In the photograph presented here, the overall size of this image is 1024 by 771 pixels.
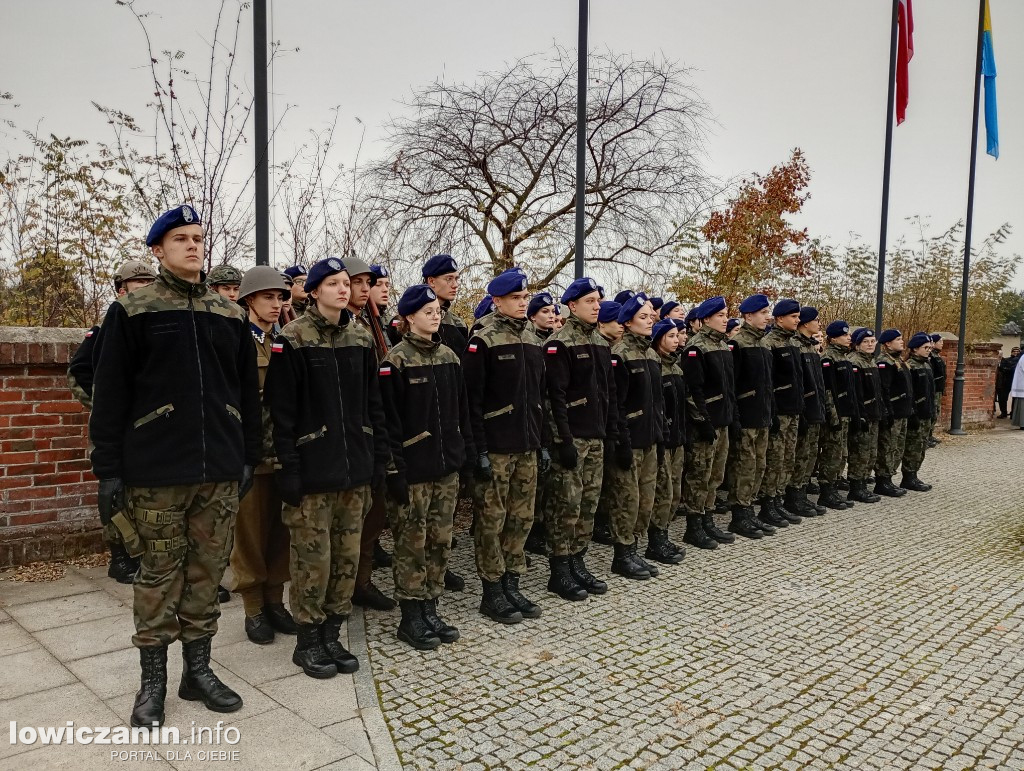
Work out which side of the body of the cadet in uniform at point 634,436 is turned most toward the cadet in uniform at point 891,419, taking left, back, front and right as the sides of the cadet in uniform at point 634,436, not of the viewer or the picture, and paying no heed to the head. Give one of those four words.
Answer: left

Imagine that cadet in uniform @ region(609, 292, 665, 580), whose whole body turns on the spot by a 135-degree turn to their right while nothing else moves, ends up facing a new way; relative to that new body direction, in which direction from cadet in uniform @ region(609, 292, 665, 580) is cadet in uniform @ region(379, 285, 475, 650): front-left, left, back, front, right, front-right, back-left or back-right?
front-left

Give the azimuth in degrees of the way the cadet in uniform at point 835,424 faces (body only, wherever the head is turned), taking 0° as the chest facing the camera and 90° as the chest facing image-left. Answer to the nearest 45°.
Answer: approximately 315°

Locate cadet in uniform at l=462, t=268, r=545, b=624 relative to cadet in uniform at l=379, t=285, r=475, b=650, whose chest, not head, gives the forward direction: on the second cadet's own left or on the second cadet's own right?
on the second cadet's own left

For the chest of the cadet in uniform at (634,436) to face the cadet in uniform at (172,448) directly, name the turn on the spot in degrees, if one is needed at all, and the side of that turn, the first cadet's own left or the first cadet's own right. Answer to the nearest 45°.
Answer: approximately 90° to the first cadet's own right

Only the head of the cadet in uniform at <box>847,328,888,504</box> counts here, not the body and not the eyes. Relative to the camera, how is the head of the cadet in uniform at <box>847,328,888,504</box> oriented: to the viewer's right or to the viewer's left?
to the viewer's right
